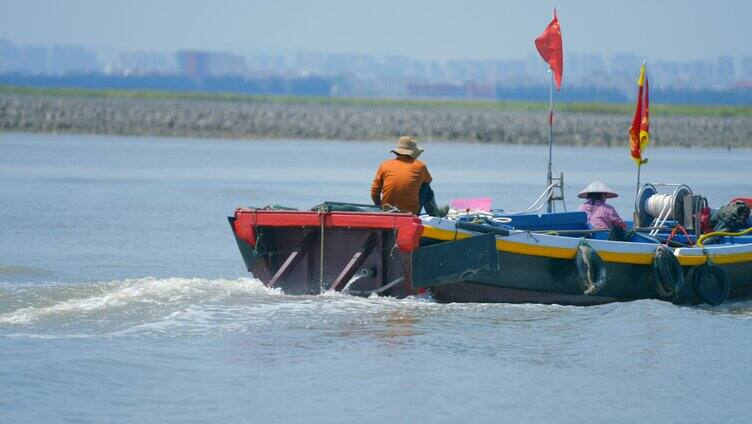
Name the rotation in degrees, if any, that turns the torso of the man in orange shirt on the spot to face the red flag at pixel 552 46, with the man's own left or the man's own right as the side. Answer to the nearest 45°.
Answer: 0° — they already face it

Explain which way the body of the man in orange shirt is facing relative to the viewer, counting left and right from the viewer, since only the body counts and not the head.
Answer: facing away from the viewer and to the right of the viewer

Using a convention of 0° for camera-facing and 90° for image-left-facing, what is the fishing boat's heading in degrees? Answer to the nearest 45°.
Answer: approximately 225°

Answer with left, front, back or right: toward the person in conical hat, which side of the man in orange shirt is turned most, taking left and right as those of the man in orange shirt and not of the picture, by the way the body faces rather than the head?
front

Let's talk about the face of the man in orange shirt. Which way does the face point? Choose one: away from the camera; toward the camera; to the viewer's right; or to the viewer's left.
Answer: away from the camera

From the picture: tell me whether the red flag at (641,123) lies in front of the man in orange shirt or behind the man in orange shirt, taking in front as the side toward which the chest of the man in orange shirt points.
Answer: in front

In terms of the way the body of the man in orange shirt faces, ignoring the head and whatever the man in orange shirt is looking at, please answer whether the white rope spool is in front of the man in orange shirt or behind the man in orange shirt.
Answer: in front
